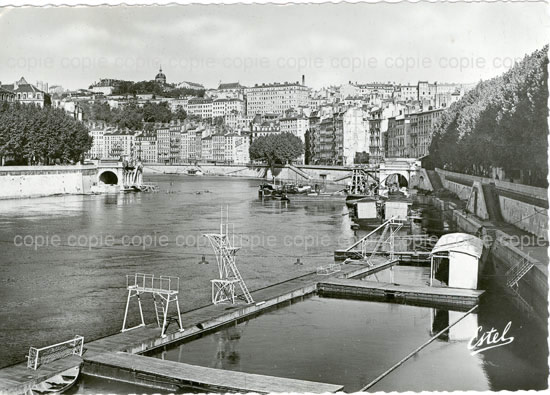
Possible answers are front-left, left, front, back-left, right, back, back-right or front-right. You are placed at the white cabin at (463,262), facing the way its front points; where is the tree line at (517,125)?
back

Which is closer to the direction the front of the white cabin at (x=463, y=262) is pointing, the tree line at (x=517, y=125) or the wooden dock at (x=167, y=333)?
the wooden dock

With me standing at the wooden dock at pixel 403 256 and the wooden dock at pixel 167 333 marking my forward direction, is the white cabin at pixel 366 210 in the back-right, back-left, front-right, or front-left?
back-right

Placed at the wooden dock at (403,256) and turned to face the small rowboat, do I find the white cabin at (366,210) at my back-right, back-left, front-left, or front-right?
back-right
